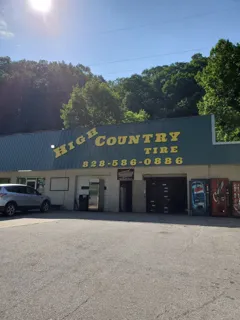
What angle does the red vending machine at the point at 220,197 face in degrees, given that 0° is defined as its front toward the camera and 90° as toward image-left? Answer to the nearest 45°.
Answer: approximately 0°

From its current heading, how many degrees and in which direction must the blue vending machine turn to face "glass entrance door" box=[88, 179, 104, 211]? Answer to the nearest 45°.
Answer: approximately 90° to its right

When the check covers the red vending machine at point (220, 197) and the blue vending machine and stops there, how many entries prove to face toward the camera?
2

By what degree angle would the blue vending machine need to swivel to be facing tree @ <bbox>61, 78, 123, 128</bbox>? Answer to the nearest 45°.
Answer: approximately 135° to its right

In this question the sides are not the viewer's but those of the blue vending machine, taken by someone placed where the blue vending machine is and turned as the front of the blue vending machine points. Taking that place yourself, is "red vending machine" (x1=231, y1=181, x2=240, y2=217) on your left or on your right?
on your left

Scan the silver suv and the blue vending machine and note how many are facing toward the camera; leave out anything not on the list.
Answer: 1

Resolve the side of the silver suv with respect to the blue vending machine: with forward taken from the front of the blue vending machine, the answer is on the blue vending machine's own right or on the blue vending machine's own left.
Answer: on the blue vending machine's own right

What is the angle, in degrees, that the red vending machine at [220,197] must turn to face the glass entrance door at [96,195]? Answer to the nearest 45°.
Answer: approximately 90° to its right

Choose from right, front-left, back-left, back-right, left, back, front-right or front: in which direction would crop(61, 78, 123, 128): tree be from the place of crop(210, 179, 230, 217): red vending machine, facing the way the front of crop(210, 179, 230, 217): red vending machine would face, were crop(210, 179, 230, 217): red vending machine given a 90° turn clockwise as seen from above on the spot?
front-right
